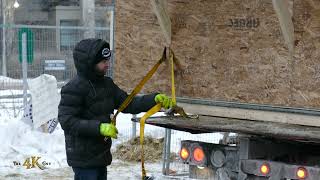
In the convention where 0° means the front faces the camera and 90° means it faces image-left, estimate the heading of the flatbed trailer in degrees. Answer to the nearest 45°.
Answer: approximately 180°
